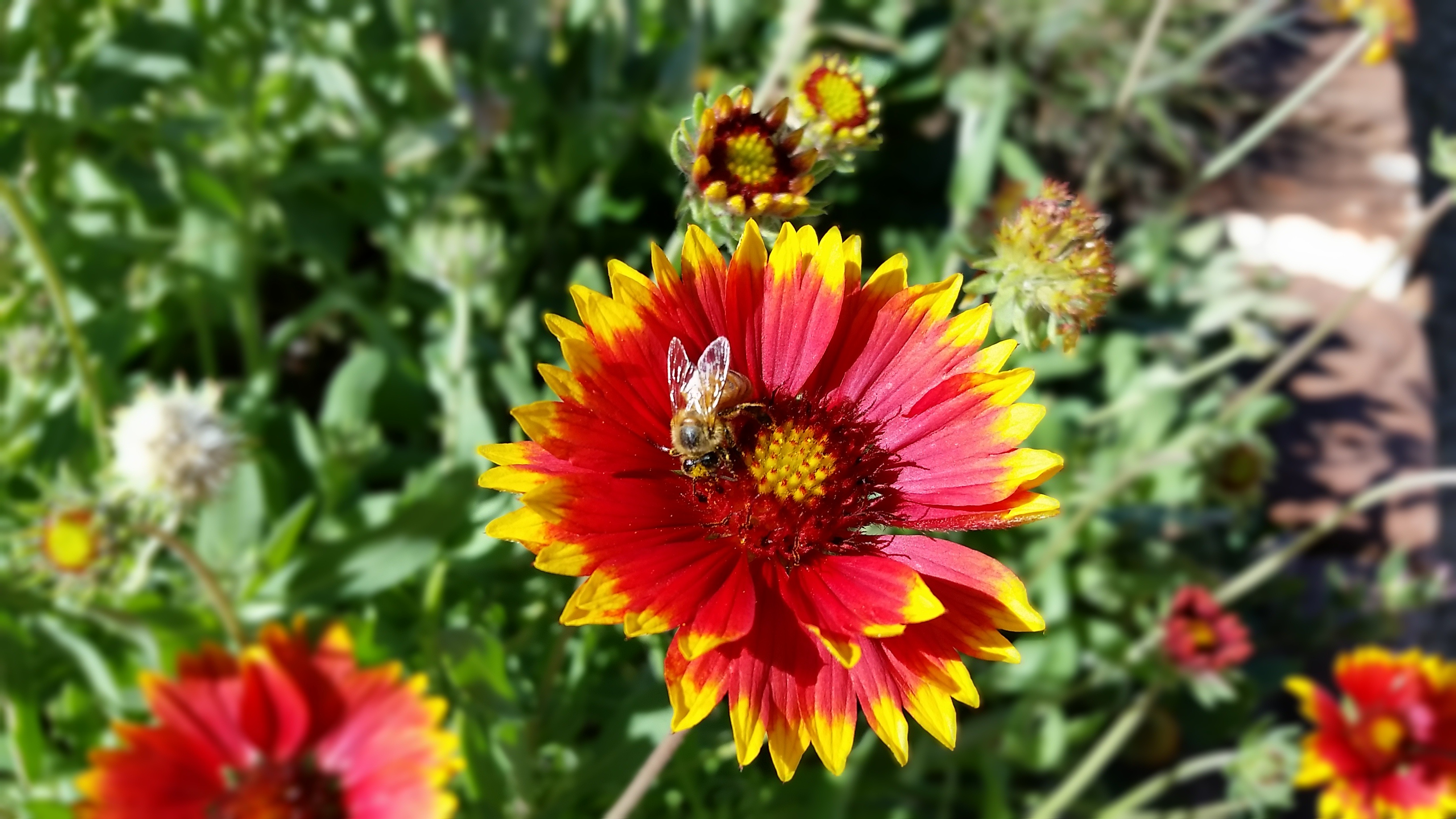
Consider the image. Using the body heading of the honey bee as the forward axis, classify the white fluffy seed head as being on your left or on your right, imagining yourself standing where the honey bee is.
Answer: on your right

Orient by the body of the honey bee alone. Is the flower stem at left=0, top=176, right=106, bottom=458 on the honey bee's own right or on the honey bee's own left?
on the honey bee's own right

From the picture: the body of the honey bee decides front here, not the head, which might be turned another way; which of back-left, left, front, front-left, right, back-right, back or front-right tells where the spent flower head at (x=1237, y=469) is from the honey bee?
back-left

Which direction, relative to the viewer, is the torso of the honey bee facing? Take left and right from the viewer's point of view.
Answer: facing the viewer

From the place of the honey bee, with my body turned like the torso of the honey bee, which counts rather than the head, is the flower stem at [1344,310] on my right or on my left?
on my left
